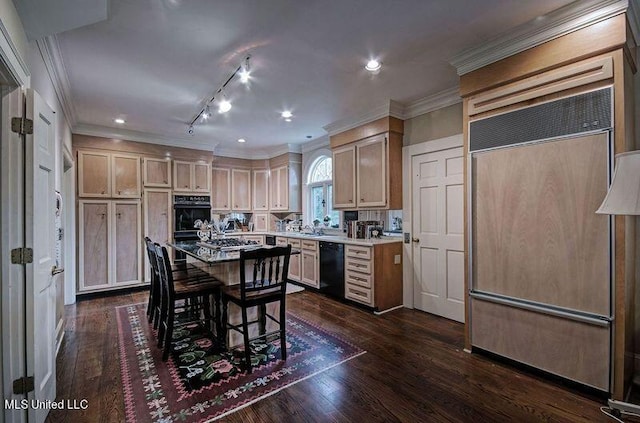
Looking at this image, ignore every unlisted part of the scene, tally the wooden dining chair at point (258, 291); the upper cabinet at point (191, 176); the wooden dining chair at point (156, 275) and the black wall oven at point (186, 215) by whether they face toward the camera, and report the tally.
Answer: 2

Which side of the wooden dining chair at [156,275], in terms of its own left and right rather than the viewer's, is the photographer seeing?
right

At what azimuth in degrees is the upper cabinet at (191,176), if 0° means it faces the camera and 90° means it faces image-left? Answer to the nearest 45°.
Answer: approximately 0°

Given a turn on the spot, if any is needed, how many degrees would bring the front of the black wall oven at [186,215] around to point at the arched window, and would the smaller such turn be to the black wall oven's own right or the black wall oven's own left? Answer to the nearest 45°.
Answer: approximately 90° to the black wall oven's own left

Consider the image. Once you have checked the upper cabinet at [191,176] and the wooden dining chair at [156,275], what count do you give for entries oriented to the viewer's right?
1

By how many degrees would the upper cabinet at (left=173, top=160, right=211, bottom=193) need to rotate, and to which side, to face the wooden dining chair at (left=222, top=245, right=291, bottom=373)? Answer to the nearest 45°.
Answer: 0° — it already faces it

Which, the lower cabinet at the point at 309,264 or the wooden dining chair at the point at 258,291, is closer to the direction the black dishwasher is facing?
the wooden dining chair

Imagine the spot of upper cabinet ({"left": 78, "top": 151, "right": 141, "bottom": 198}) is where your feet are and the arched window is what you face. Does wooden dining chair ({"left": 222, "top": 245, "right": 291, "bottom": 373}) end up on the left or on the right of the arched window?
right

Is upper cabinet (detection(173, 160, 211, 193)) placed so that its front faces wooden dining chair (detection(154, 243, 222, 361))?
yes
